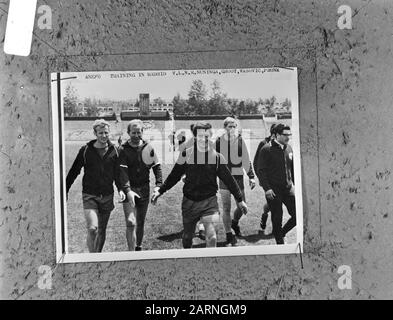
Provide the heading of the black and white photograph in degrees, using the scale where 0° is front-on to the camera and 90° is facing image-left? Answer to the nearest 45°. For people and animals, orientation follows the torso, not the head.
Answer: approximately 0°
